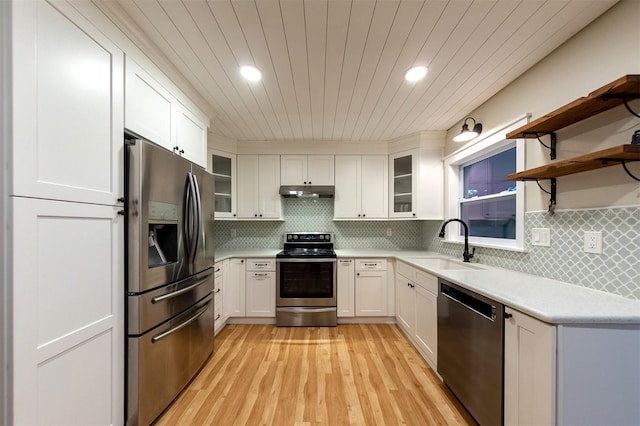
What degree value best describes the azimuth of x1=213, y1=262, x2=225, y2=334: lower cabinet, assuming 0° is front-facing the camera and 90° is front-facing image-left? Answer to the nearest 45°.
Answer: approximately 270°

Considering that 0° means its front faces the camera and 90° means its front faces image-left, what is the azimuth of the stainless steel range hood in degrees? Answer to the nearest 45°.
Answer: approximately 0°

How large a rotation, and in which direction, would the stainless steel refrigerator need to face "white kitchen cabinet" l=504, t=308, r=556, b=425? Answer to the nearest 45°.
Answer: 0° — it already faces it

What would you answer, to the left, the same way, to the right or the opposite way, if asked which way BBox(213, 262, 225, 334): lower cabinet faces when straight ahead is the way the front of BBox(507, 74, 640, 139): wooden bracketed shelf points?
the opposite way

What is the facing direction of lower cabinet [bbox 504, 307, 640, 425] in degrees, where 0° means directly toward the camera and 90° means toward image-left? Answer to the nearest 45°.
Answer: approximately 45°
